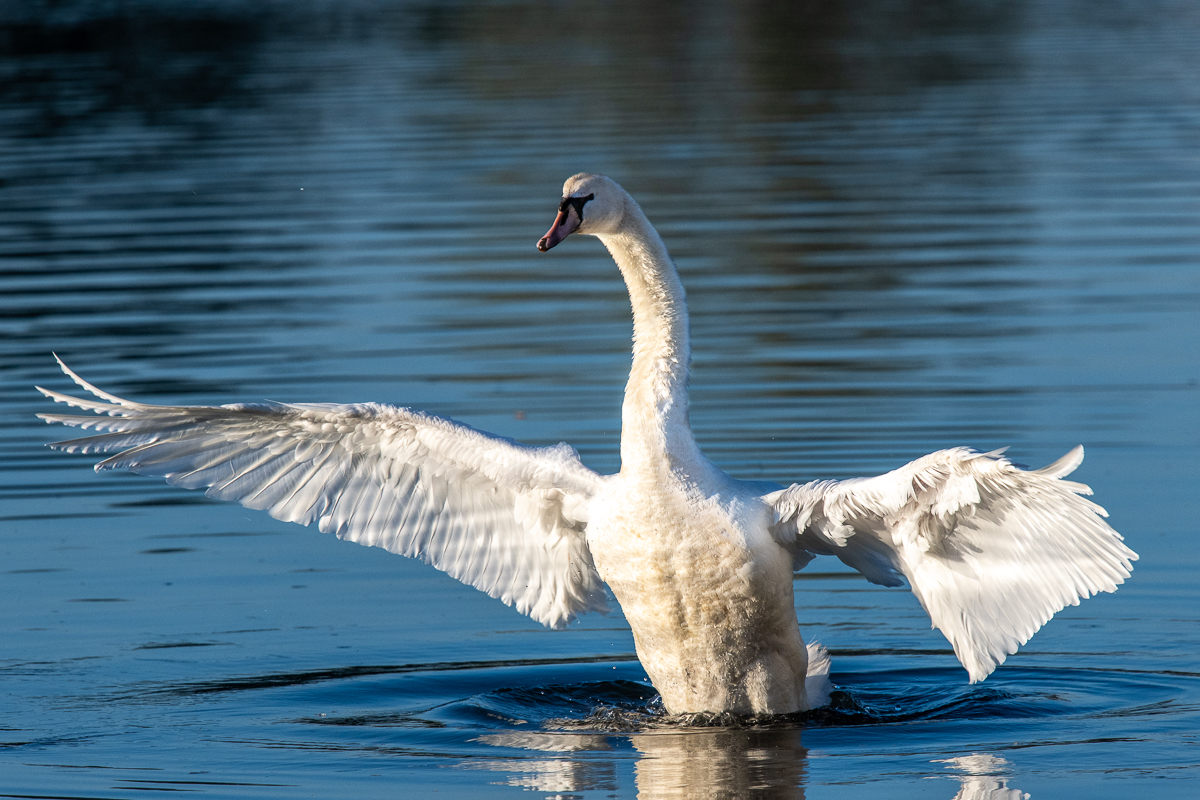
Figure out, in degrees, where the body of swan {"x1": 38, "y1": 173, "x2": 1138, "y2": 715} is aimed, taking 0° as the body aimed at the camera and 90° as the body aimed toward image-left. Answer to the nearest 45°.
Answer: approximately 45°
